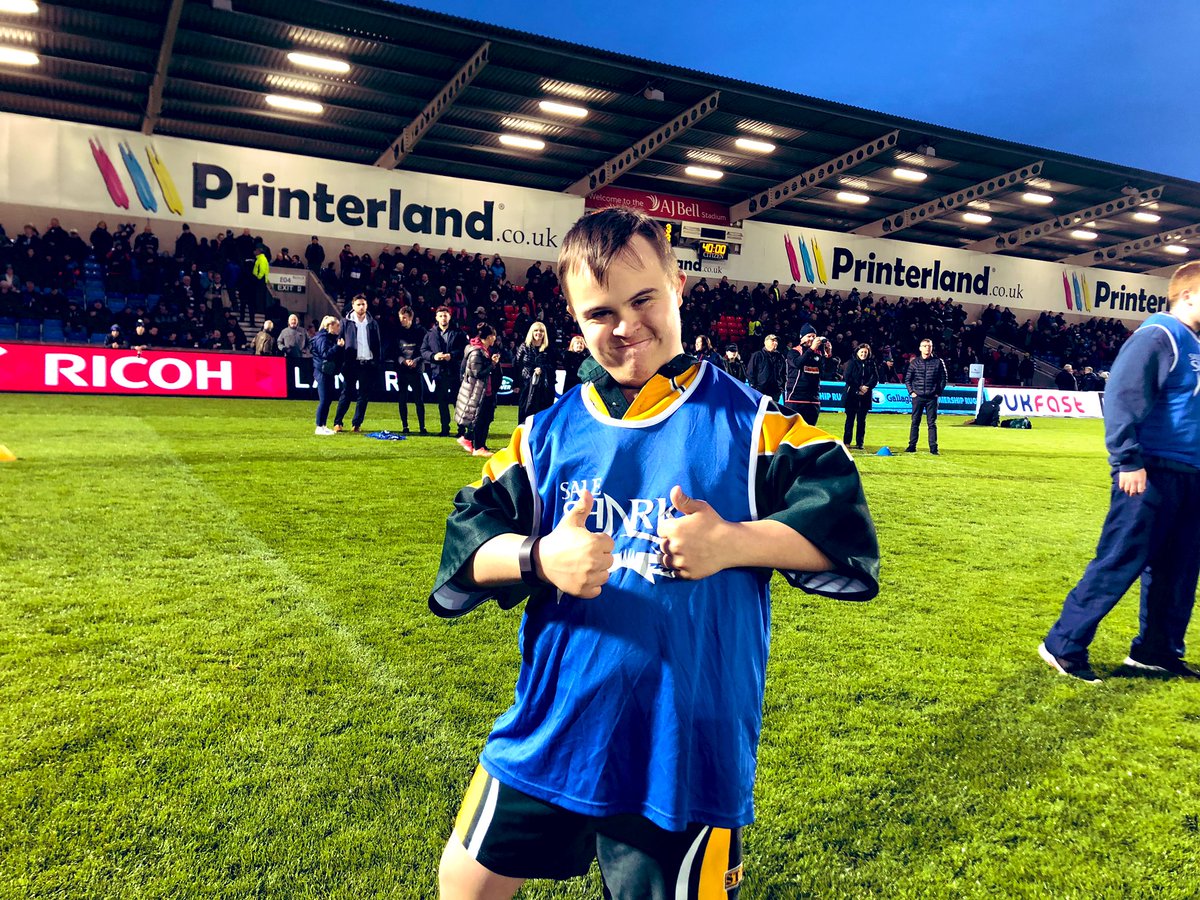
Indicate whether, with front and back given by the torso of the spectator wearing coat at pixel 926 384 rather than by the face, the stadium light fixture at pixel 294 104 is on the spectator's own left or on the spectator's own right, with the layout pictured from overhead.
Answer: on the spectator's own right

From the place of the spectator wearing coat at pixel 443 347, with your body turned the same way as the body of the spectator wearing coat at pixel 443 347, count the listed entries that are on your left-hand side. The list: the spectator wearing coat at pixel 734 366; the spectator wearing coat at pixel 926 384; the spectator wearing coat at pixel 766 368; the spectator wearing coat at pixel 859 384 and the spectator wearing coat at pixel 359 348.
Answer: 4

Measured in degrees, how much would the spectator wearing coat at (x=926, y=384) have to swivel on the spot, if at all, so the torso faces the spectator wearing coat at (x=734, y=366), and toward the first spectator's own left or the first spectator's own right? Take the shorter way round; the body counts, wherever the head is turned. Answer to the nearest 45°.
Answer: approximately 90° to the first spectator's own right

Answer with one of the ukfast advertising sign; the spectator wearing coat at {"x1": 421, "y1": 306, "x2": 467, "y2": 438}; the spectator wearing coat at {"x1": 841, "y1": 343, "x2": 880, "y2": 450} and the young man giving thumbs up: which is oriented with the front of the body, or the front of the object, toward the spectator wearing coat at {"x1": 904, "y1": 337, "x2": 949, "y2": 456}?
the ukfast advertising sign

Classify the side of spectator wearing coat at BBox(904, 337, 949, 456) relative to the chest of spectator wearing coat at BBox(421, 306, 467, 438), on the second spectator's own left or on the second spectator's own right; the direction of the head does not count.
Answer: on the second spectator's own left

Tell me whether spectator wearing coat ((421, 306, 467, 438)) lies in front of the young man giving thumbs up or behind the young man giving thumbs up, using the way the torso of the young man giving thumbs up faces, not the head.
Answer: behind

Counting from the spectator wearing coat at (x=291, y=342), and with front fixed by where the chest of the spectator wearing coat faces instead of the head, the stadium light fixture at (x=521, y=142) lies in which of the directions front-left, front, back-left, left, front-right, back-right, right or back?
back-left
